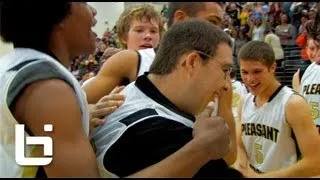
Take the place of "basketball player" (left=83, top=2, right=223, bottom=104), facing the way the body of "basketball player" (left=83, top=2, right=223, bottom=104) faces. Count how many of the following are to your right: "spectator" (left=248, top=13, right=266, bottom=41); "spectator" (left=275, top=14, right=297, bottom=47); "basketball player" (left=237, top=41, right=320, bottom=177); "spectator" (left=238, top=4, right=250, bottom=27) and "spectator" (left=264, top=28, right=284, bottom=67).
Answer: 0

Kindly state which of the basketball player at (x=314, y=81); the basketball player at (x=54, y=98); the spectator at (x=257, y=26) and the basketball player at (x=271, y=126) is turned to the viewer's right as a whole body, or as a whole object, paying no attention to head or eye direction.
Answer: the basketball player at (x=54, y=98)

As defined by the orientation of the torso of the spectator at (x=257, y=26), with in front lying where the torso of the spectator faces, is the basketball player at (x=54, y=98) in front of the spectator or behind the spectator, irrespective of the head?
in front

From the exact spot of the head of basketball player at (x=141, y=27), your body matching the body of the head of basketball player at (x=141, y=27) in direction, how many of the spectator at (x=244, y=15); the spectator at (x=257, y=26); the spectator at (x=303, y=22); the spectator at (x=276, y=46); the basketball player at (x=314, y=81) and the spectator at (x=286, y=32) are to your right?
0

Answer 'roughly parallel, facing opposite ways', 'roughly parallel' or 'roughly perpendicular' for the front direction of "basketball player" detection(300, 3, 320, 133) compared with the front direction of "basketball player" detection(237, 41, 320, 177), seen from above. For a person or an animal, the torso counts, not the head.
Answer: roughly parallel

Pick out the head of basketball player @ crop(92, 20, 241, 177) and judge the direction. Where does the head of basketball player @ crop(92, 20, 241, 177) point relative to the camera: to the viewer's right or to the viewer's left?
to the viewer's right

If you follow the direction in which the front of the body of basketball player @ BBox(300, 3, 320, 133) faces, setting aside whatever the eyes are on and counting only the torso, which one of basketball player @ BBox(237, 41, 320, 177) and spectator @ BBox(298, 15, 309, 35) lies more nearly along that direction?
the basketball player

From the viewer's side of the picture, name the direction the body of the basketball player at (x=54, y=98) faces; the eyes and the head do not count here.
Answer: to the viewer's right

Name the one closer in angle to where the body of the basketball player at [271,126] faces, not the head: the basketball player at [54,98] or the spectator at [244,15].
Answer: the basketball player

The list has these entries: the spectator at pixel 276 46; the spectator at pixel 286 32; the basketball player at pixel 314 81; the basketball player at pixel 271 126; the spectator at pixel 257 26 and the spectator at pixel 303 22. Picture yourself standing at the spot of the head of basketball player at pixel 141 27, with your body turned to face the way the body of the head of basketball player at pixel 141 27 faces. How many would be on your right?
0

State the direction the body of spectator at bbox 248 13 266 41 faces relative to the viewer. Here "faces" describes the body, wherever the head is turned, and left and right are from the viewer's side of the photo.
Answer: facing the viewer

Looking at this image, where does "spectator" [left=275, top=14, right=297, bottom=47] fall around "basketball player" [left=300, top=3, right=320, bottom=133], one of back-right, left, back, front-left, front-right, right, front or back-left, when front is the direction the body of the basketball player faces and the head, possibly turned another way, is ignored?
back-right

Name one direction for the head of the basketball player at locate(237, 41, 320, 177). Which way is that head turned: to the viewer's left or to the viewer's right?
to the viewer's left

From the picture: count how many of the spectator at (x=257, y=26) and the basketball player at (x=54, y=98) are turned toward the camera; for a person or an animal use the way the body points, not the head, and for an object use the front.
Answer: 1

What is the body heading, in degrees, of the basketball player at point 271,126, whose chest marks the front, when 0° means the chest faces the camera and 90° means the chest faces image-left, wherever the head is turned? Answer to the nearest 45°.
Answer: approximately 45°
